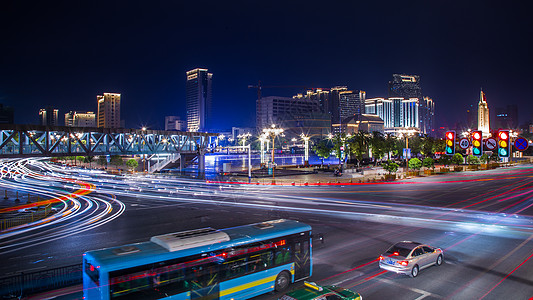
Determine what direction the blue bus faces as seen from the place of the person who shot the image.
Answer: facing away from the viewer and to the right of the viewer

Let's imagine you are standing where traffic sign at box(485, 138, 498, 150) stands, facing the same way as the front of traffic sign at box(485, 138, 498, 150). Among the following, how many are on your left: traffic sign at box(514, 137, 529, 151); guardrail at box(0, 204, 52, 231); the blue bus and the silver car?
1

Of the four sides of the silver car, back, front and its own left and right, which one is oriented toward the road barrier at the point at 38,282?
back

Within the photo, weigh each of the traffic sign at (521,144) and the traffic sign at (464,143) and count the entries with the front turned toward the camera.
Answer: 2

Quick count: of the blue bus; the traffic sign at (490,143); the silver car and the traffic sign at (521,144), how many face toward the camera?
2

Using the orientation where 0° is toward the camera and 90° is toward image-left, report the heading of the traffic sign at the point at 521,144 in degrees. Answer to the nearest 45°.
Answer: approximately 0°

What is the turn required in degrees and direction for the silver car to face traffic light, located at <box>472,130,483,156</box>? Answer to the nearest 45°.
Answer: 0° — it already faces it

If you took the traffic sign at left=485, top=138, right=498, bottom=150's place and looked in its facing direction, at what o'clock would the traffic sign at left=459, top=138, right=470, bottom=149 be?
the traffic sign at left=459, top=138, right=470, bottom=149 is roughly at 4 o'clock from the traffic sign at left=485, top=138, right=498, bottom=150.

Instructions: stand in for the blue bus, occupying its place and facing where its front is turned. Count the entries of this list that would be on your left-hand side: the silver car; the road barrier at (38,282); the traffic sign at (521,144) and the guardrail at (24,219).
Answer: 2

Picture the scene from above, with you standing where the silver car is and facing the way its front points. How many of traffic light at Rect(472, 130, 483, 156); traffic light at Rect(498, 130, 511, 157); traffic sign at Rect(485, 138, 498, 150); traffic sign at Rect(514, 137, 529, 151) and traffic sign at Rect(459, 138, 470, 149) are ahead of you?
5

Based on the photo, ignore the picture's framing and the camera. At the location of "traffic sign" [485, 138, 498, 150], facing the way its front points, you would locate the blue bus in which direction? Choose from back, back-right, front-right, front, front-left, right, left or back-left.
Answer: front-right

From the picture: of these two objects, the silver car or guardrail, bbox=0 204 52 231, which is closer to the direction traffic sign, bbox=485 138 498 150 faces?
the silver car
